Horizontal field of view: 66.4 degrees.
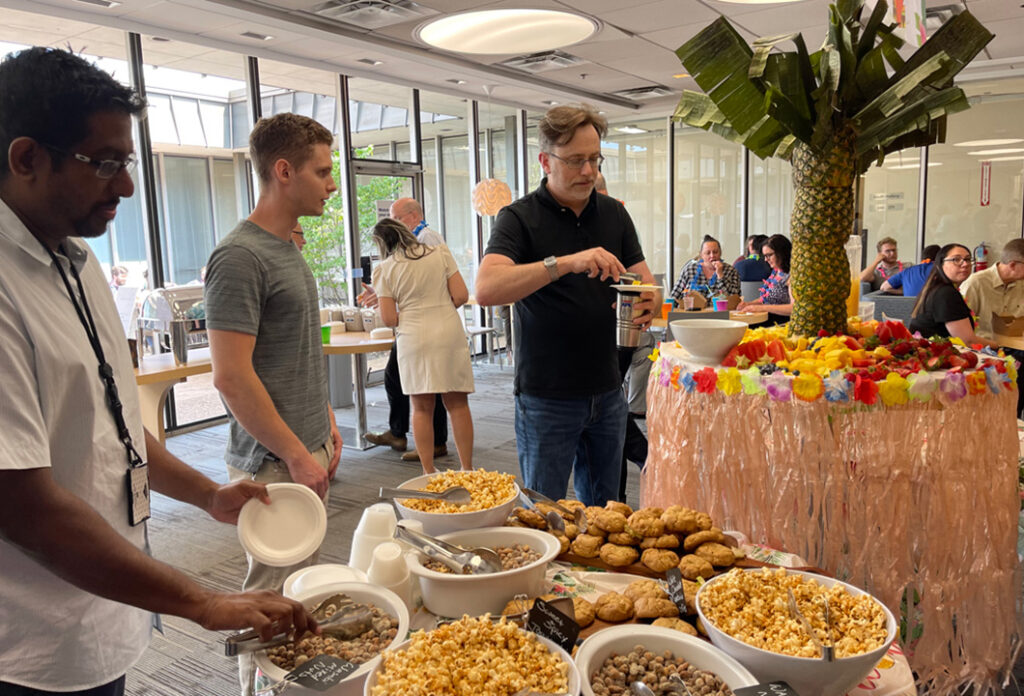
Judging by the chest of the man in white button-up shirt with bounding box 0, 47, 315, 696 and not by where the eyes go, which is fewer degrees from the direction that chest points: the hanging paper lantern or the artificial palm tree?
the artificial palm tree

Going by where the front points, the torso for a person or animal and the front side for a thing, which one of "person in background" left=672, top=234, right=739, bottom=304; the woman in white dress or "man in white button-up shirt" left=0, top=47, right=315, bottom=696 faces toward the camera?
the person in background

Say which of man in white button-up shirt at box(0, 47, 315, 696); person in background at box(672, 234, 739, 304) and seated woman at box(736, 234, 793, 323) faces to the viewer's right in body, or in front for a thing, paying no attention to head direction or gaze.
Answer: the man in white button-up shirt

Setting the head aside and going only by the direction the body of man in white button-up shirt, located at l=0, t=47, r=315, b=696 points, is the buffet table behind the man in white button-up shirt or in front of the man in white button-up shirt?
in front

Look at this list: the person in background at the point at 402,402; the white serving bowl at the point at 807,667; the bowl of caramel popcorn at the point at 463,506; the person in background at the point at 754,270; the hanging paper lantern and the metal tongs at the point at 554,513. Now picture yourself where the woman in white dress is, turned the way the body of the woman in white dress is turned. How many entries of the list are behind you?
3

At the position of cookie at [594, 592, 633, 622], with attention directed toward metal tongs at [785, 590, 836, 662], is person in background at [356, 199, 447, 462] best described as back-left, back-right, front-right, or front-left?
back-left

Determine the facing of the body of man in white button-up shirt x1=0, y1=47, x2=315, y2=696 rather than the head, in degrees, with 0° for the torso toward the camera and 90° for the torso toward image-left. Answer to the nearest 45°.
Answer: approximately 270°

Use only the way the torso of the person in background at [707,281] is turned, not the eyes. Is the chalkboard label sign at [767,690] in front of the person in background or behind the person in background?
in front

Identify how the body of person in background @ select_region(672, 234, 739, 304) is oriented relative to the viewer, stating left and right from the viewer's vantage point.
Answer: facing the viewer

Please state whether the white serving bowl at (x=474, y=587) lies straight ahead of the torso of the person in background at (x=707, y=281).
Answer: yes

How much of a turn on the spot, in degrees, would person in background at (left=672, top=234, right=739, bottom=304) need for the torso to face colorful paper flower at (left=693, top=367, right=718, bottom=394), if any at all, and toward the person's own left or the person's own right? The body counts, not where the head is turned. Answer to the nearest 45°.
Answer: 0° — they already face it

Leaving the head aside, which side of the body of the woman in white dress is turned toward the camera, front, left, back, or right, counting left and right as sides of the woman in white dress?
back

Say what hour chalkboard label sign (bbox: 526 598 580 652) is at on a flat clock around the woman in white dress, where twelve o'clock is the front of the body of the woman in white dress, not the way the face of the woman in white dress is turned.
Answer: The chalkboard label sign is roughly at 6 o'clock from the woman in white dress.
